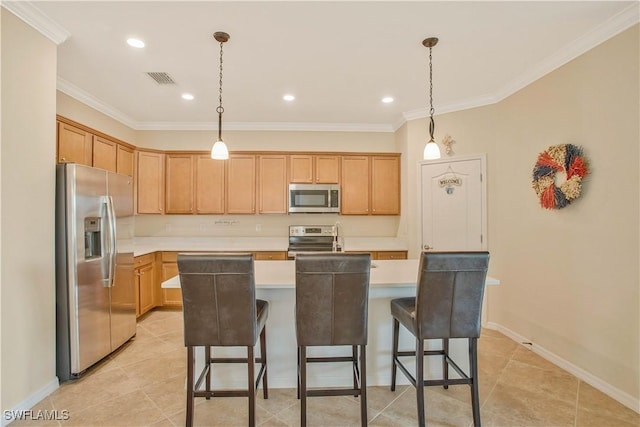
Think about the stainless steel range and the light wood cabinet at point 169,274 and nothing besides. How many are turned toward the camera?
2

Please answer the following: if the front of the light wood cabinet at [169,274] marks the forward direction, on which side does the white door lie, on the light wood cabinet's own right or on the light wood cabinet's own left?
on the light wood cabinet's own left

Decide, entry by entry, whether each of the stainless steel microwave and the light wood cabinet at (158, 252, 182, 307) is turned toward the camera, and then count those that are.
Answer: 2

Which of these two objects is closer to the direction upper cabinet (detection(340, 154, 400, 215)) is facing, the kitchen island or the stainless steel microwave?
the kitchen island

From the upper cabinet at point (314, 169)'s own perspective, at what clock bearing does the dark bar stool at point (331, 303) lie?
The dark bar stool is roughly at 12 o'clock from the upper cabinet.

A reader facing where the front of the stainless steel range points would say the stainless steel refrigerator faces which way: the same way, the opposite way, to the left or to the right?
to the left

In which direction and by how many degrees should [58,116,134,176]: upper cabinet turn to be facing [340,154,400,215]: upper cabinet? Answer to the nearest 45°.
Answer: approximately 45° to its left

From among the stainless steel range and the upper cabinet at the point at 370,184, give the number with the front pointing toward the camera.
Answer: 2

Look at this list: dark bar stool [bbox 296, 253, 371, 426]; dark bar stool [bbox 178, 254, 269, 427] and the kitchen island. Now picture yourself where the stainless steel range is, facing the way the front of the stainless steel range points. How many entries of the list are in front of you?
3

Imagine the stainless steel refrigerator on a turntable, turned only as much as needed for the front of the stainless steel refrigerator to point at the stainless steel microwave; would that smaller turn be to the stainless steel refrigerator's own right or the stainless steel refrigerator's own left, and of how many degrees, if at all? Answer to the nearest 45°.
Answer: approximately 45° to the stainless steel refrigerator's own left

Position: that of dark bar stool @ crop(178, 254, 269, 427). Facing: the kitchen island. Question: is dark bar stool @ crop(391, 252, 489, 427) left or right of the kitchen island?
right
